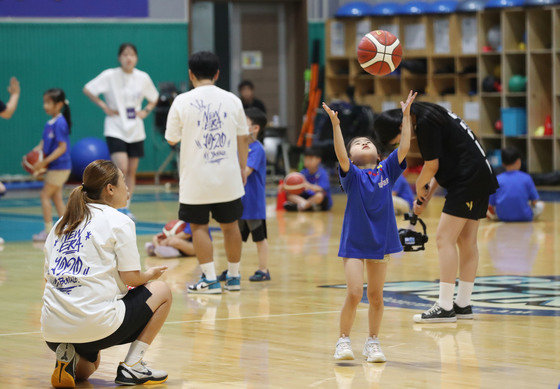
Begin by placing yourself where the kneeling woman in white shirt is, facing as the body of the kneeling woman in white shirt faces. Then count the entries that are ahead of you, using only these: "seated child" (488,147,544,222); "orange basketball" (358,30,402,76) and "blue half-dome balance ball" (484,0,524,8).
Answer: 3

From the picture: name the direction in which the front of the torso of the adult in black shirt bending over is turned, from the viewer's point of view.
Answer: to the viewer's left

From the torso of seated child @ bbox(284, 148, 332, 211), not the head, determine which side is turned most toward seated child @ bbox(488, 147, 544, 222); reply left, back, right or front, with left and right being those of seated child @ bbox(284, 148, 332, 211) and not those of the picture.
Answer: left

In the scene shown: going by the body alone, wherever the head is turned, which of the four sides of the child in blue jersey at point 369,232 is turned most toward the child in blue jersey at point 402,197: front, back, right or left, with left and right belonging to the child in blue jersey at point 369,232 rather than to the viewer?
back

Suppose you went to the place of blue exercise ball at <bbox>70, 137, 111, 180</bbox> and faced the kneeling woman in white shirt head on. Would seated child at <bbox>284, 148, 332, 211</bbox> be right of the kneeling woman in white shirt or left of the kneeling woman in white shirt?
left

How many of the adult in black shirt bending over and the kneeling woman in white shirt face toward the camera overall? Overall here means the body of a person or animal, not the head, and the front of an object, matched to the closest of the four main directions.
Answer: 0

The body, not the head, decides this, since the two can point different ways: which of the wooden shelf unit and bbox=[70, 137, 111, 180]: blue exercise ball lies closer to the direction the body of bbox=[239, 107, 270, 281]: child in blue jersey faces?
the blue exercise ball

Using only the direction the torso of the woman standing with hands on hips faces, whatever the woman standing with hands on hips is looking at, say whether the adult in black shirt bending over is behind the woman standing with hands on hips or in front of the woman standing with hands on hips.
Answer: in front
